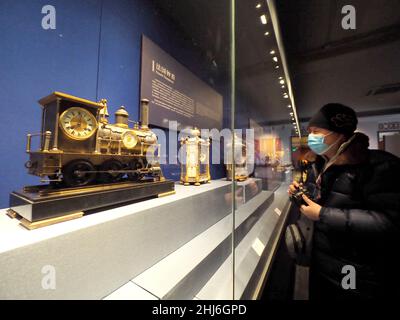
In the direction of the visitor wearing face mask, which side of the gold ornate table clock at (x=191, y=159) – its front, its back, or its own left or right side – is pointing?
front

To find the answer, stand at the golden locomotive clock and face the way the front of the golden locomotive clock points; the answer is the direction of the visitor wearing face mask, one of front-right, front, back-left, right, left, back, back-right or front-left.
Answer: right

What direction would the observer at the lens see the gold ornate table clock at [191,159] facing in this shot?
facing the viewer and to the right of the viewer

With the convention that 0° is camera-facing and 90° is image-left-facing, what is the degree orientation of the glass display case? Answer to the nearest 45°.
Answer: approximately 315°

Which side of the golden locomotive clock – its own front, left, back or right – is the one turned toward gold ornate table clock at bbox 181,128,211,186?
front

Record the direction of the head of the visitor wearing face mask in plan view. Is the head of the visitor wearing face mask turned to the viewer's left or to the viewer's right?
to the viewer's left

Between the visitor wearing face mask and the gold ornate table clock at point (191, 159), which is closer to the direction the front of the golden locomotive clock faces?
the gold ornate table clock

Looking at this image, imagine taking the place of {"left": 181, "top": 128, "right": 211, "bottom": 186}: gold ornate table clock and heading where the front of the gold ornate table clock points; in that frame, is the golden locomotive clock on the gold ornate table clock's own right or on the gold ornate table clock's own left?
on the gold ornate table clock's own right

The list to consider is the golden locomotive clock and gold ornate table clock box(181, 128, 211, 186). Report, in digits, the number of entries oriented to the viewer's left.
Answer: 0

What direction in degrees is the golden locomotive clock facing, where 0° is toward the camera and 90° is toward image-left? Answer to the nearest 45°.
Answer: approximately 225°
